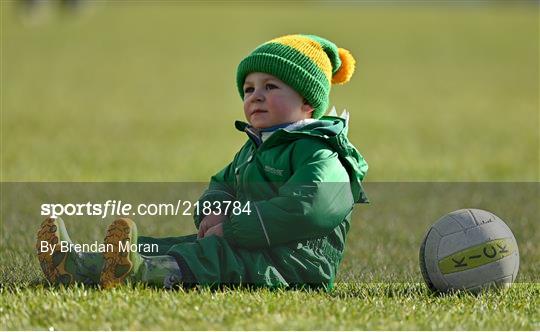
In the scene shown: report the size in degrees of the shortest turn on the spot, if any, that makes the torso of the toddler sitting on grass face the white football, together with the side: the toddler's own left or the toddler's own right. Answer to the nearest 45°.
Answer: approximately 135° to the toddler's own left

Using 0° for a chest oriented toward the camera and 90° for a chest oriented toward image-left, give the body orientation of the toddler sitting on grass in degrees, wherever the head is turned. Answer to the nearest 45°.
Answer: approximately 45°
